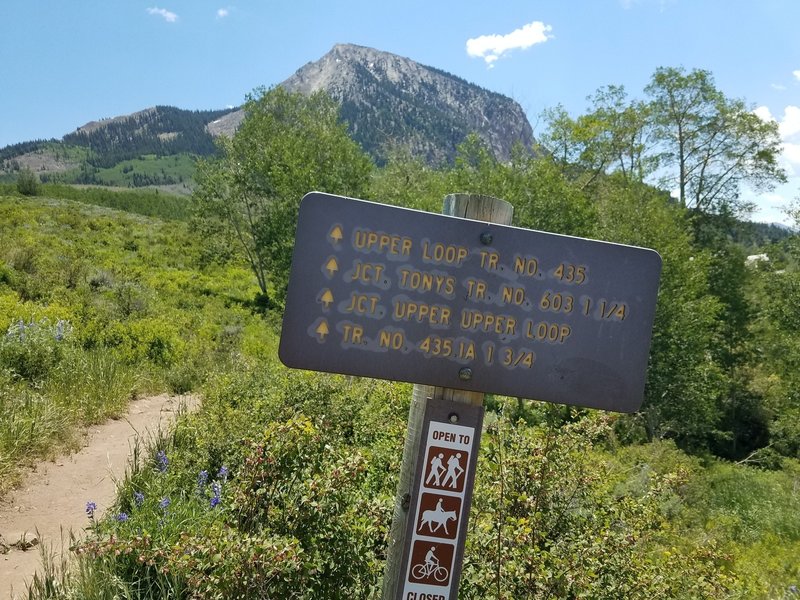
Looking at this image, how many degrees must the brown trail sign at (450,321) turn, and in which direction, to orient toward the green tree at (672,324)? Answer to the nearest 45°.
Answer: approximately 180°

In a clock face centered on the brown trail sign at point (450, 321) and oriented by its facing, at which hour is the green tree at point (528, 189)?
The green tree is roughly at 6 o'clock from the brown trail sign.

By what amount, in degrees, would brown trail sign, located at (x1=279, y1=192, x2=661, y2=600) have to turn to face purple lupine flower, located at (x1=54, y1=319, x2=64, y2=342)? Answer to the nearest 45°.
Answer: approximately 135° to its right

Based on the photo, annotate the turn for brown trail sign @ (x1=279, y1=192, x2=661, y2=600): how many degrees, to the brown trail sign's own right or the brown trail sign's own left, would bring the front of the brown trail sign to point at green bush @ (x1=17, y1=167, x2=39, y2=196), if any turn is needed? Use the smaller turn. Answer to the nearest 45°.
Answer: approximately 135° to the brown trail sign's own right

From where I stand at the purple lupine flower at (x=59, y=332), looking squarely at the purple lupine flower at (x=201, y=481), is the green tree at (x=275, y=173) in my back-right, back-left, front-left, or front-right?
back-left

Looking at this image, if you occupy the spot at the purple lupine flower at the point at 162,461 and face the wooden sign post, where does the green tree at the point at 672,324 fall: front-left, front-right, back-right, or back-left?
back-left

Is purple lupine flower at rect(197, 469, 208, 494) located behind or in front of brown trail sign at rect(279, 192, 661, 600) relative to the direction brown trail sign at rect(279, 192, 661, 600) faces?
behind

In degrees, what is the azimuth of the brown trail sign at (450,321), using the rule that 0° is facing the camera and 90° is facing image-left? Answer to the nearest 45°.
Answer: approximately 0°

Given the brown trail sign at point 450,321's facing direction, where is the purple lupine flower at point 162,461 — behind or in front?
behind
